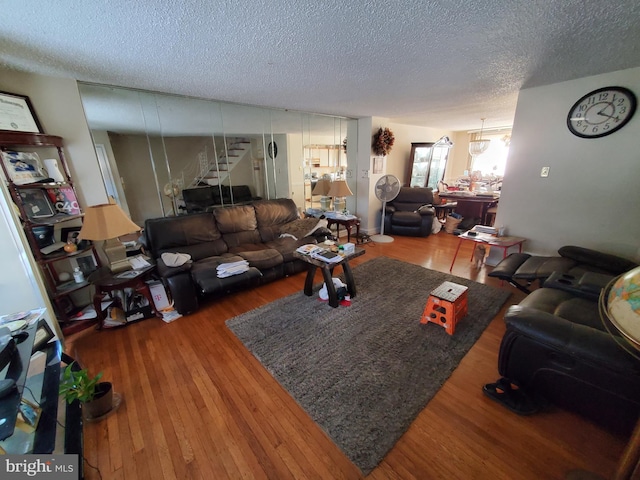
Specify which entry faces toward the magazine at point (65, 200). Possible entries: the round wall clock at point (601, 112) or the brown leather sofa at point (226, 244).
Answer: the round wall clock

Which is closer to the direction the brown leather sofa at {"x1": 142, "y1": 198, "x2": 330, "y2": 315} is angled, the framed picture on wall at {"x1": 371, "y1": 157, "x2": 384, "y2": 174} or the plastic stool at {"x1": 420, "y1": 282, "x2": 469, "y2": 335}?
the plastic stool

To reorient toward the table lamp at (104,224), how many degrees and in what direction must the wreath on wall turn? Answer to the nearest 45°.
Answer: approximately 90° to its right

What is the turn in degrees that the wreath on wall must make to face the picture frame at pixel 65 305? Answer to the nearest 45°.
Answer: approximately 90° to its right

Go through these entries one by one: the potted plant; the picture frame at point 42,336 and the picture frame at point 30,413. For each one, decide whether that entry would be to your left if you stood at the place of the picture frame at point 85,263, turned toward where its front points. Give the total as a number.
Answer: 0

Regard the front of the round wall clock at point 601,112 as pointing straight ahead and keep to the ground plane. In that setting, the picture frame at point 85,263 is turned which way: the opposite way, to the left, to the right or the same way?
the opposite way

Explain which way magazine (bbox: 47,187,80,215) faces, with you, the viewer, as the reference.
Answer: facing the viewer

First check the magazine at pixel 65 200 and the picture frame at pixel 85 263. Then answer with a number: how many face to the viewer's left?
0

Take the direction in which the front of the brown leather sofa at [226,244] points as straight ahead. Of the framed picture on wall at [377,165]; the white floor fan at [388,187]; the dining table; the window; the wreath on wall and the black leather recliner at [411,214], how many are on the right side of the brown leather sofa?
0

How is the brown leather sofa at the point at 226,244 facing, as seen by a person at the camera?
facing the viewer and to the right of the viewer

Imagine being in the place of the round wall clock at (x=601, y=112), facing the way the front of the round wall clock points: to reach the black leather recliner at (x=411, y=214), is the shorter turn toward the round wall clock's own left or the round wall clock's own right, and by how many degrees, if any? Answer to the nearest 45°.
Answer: approximately 45° to the round wall clock's own right

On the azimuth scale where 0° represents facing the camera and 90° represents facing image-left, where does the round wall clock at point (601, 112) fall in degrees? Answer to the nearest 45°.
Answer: approximately 45°

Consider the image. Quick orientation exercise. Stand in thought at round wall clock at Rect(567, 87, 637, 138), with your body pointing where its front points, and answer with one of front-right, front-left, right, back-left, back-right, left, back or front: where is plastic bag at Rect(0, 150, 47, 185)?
front

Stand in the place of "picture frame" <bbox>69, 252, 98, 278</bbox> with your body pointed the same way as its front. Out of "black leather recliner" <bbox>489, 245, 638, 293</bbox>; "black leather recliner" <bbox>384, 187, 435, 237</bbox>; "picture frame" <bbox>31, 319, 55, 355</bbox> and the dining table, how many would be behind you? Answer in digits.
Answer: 0

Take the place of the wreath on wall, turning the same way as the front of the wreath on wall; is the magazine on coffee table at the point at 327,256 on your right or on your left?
on your right

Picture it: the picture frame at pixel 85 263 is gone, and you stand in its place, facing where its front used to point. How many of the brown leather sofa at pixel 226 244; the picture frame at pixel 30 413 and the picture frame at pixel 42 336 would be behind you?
0

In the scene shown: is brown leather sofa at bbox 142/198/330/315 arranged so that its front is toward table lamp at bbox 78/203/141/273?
no
